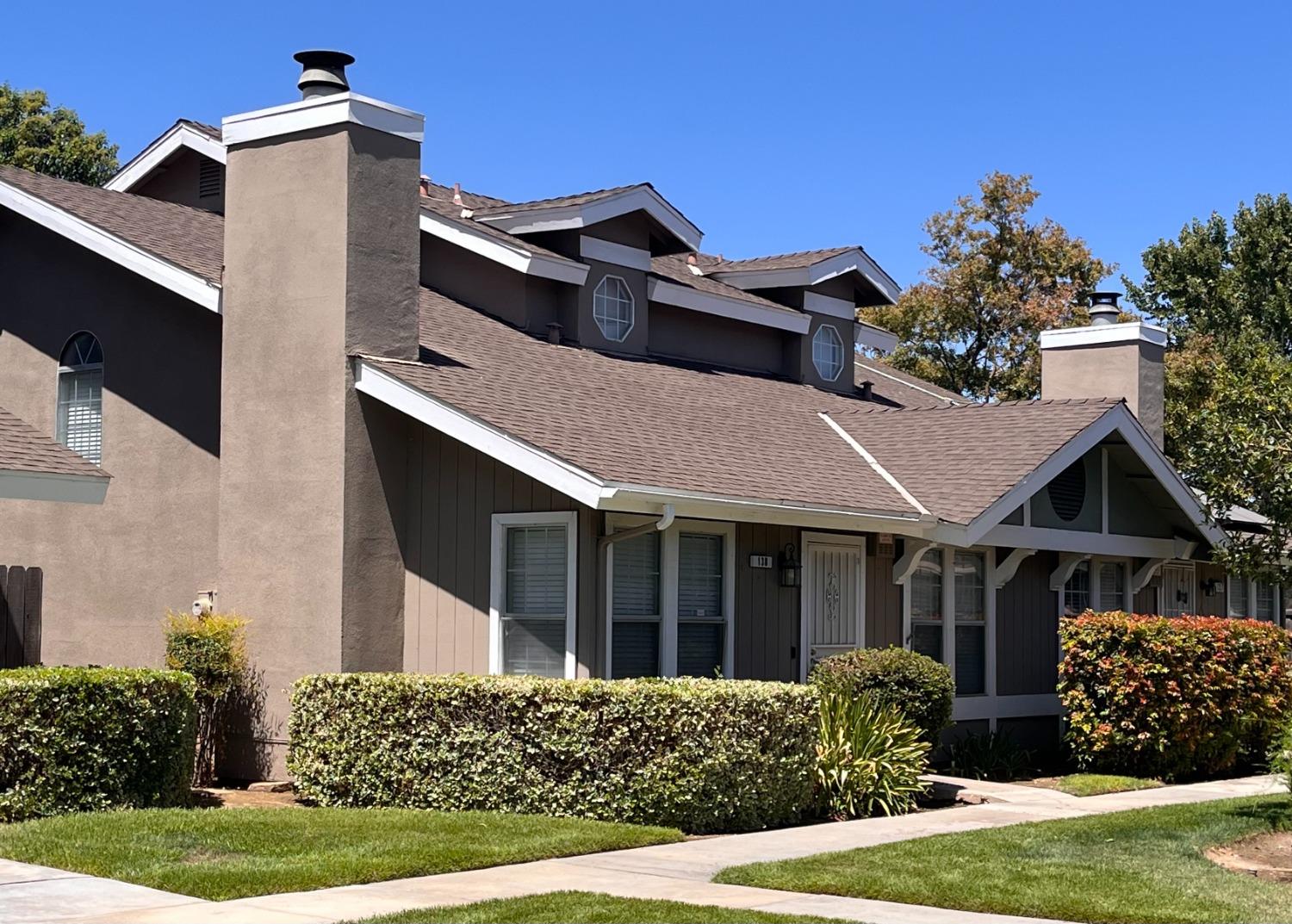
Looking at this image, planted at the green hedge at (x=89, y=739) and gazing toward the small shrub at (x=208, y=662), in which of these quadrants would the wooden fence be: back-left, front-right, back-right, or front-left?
front-left

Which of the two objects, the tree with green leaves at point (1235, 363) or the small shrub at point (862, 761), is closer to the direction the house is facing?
the small shrub

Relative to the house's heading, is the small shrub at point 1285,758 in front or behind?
in front

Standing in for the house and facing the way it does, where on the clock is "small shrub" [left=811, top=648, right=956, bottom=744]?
The small shrub is roughly at 11 o'clock from the house.

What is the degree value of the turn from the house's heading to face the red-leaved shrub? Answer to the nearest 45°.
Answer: approximately 45° to its left

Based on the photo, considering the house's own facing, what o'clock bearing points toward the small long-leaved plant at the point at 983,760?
The small long-leaved plant is roughly at 10 o'clock from the house.

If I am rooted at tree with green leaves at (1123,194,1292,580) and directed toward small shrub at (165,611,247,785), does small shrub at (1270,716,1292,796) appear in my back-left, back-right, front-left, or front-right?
front-left

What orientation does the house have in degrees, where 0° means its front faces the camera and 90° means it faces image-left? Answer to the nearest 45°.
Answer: approximately 315°

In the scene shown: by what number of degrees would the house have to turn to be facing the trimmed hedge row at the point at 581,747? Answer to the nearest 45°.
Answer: approximately 45° to its right

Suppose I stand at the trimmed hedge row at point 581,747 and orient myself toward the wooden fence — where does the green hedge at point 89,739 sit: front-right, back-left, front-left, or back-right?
front-left

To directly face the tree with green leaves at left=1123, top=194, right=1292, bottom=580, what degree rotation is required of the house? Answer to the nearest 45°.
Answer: approximately 90° to its left

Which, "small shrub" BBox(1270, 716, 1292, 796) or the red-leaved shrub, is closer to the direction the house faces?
the small shrub
